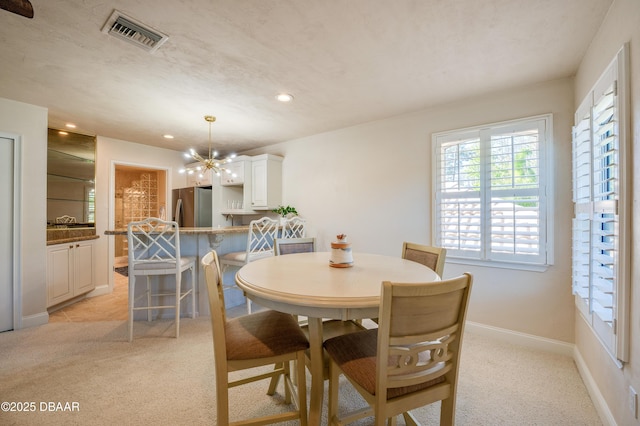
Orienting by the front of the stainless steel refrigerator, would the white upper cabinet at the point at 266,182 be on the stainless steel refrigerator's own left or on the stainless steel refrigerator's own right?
on the stainless steel refrigerator's own left

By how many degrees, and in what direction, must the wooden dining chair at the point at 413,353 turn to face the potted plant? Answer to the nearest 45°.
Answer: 0° — it already faces it

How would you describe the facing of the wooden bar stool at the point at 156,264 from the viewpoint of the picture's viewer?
facing away from the viewer and to the right of the viewer

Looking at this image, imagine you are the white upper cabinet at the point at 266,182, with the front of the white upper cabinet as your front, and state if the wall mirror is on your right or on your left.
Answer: on your right

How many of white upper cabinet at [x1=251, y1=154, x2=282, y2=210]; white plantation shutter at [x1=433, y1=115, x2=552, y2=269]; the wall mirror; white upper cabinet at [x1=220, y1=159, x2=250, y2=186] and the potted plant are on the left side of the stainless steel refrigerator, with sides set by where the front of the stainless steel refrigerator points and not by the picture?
4

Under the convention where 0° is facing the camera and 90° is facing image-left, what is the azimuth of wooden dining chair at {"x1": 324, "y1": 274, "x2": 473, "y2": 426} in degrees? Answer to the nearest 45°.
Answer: approximately 135°

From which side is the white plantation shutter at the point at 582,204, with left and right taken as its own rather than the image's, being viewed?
left

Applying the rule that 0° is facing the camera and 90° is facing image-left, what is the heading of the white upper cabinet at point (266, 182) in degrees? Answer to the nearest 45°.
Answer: approximately 45°

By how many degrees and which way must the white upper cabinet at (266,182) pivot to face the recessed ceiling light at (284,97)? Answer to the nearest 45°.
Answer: approximately 45° to its left

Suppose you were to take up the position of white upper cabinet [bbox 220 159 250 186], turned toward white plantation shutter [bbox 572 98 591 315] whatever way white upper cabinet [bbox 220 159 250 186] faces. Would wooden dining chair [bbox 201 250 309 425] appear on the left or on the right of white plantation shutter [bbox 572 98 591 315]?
right
